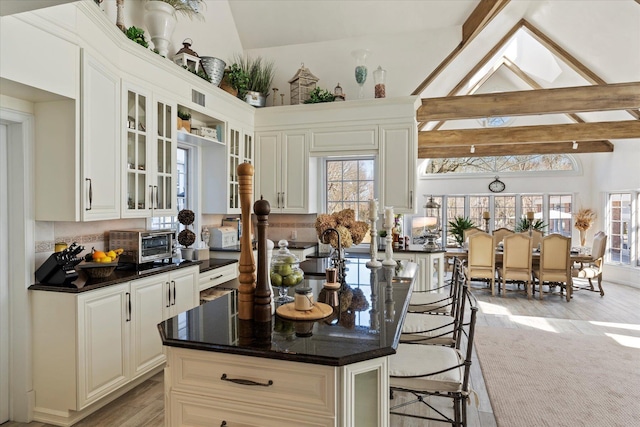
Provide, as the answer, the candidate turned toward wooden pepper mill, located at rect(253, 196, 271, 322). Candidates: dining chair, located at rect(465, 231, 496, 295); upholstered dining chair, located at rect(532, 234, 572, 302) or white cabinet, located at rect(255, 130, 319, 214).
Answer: the white cabinet

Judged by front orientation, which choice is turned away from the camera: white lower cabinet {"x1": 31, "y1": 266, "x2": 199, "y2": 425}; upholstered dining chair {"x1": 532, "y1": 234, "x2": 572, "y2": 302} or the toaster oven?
the upholstered dining chair

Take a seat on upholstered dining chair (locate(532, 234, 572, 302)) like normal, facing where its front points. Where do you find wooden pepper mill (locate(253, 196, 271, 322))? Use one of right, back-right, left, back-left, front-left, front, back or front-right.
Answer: back

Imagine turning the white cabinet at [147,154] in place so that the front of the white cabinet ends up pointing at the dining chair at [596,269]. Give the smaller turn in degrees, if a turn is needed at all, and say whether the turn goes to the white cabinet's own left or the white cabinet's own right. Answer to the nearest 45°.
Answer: approximately 45° to the white cabinet's own left

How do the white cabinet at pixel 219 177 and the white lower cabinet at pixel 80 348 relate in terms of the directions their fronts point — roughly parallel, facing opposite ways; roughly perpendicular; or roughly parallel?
roughly parallel

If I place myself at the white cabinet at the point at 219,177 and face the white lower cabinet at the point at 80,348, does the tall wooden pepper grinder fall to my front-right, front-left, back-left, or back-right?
front-left

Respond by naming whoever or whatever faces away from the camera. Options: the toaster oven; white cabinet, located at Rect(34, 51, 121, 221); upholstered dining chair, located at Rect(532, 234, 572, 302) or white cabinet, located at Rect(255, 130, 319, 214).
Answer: the upholstered dining chair

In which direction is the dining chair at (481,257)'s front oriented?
away from the camera

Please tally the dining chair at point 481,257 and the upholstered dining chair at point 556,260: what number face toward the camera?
0

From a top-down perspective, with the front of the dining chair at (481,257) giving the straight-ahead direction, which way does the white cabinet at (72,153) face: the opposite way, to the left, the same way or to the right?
to the right

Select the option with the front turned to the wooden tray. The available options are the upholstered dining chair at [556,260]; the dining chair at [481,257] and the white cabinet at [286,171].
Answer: the white cabinet

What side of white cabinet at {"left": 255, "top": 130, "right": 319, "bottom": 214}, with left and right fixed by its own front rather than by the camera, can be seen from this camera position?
front

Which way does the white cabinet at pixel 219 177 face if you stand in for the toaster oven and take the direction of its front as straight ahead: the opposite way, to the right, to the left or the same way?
the same way

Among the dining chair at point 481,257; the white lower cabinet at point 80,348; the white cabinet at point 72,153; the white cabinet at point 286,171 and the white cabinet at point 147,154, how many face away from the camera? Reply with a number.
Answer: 1

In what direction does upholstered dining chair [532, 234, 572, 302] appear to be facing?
away from the camera

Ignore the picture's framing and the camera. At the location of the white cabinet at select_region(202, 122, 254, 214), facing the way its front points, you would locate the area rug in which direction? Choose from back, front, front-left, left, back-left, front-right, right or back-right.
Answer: front

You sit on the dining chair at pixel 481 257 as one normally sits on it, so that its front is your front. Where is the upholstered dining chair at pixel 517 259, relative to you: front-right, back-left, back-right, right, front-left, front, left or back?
right

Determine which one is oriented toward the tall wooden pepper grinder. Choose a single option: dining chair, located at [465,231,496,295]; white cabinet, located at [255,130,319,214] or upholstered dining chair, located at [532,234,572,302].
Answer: the white cabinet

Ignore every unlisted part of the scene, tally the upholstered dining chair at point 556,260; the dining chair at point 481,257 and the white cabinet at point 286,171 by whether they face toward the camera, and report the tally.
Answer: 1

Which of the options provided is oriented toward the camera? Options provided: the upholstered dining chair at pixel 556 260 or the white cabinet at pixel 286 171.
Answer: the white cabinet

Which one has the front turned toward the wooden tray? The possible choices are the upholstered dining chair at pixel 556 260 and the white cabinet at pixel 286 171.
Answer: the white cabinet

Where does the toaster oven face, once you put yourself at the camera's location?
facing the viewer and to the right of the viewer

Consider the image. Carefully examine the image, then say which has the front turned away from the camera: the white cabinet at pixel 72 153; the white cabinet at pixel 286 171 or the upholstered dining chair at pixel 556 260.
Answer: the upholstered dining chair

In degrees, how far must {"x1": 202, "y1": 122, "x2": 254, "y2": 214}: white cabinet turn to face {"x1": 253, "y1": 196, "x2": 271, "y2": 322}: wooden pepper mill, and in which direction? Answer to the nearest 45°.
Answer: approximately 45° to its right
